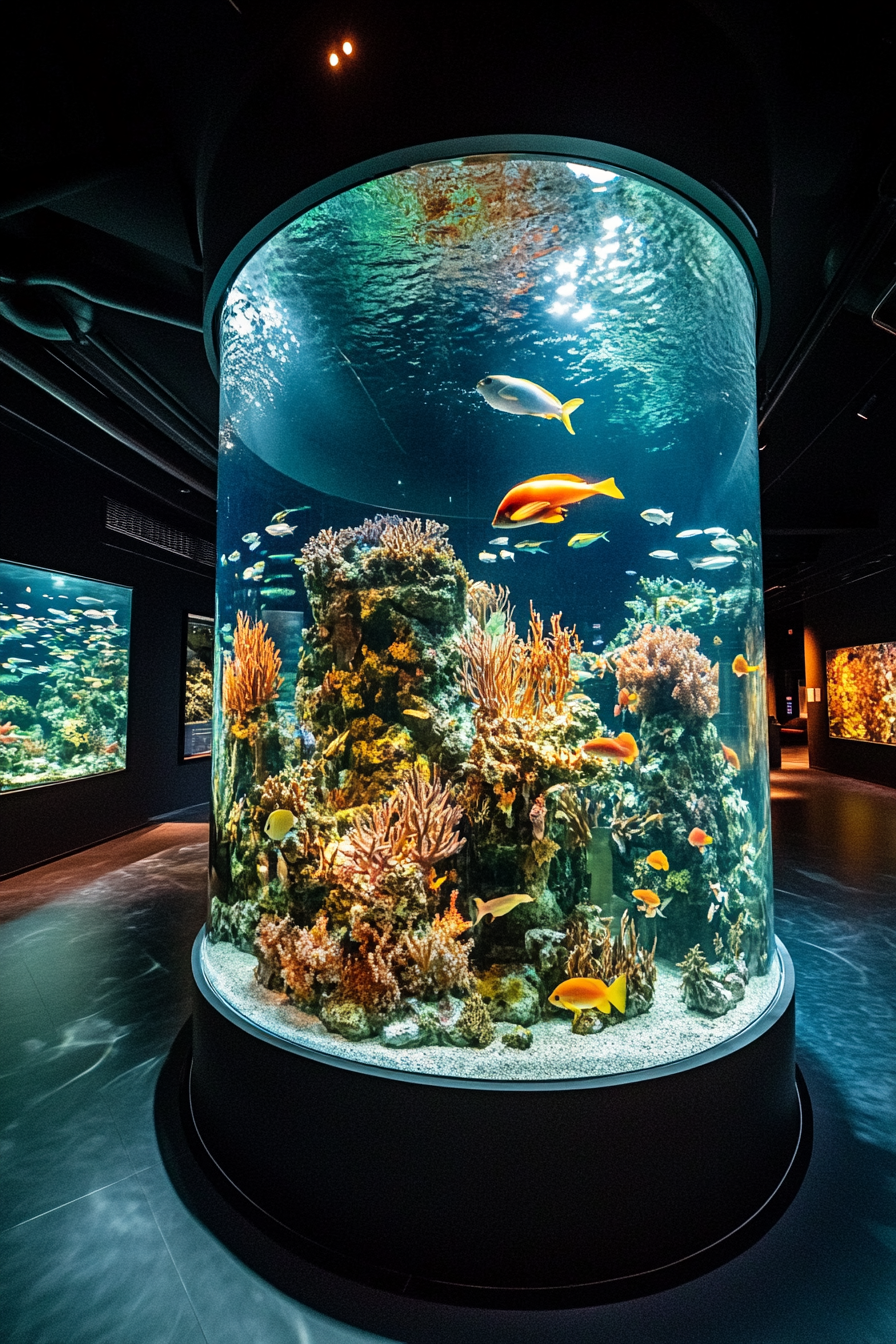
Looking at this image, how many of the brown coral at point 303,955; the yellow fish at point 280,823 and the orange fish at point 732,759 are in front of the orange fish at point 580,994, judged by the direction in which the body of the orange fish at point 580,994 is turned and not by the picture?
2

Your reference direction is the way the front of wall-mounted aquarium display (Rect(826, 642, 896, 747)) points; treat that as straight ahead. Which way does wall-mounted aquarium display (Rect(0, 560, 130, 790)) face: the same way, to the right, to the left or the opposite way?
the opposite way

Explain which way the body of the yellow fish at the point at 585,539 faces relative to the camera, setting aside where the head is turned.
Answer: to the viewer's left

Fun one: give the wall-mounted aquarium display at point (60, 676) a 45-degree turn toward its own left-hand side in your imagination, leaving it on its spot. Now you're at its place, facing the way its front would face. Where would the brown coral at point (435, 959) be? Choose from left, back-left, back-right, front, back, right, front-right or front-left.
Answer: right

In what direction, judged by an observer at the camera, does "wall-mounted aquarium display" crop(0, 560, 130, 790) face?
facing the viewer and to the right of the viewer

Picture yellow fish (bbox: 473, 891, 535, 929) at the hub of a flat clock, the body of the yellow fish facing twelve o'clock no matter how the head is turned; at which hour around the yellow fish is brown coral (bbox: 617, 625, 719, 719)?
The brown coral is roughly at 11 o'clock from the yellow fish.

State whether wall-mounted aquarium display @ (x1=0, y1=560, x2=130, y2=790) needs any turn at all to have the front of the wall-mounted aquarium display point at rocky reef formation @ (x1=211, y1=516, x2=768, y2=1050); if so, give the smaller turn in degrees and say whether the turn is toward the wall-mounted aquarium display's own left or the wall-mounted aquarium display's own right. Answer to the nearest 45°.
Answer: approximately 45° to the wall-mounted aquarium display's own right

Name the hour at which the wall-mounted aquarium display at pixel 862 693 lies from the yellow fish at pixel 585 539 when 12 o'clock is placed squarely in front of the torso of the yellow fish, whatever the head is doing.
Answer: The wall-mounted aquarium display is roughly at 4 o'clock from the yellow fish.

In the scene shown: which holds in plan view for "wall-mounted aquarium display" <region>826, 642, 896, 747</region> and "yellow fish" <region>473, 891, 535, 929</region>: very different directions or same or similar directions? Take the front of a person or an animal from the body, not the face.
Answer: very different directions

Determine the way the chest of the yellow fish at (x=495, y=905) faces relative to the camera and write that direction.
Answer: to the viewer's right

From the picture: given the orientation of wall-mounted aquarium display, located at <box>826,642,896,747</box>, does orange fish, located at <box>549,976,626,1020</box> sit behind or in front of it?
in front
